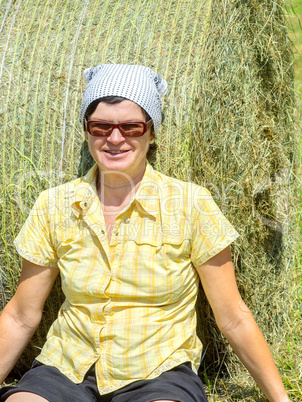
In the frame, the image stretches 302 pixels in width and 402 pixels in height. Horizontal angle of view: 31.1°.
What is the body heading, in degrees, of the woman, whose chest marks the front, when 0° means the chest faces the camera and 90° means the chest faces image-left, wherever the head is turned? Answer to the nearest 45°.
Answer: approximately 0°

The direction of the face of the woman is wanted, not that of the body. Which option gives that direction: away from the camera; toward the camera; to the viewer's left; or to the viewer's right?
toward the camera
